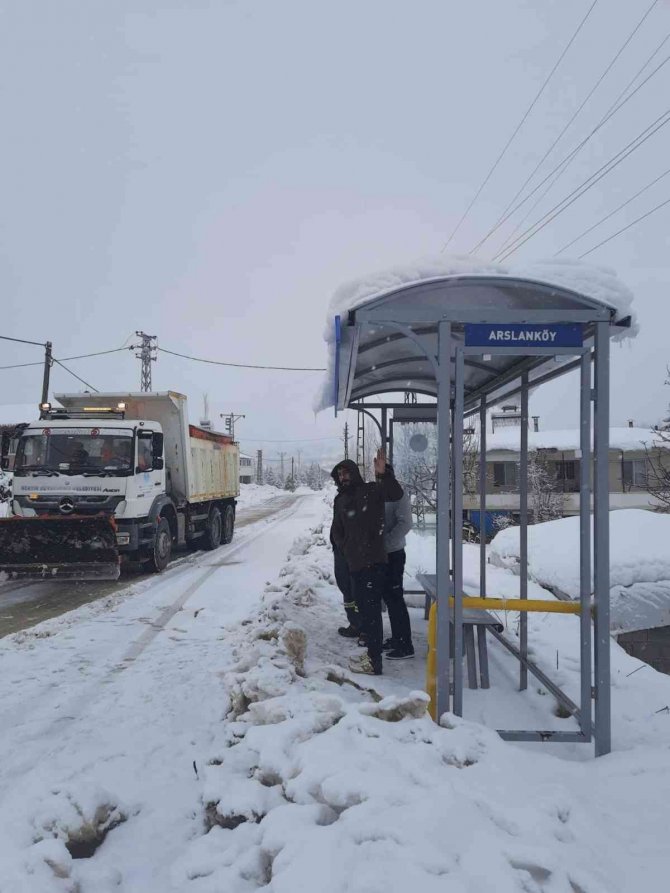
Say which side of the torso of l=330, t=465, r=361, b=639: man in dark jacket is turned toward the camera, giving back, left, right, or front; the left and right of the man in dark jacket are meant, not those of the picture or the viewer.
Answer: left

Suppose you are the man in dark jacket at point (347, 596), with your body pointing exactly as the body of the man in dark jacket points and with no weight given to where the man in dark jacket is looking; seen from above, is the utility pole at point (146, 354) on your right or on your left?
on your right

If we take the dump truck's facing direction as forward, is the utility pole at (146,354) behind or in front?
behind

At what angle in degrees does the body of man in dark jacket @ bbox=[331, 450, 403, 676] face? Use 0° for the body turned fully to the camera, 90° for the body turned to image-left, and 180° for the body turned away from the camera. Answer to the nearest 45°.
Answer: approximately 45°

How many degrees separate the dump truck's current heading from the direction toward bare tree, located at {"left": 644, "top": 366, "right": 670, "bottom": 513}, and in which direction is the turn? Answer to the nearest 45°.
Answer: approximately 135° to its left

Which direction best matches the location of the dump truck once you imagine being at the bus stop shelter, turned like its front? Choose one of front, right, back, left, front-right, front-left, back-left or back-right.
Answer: front-right

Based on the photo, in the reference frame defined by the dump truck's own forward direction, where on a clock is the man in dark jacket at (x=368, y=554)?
The man in dark jacket is roughly at 10 o'clock from the dump truck.

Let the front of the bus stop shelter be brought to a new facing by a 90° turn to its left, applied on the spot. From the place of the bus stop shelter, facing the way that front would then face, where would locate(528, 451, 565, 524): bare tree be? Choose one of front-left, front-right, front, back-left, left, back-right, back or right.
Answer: back

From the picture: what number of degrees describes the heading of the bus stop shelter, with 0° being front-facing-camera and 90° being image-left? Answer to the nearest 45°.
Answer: approximately 90°

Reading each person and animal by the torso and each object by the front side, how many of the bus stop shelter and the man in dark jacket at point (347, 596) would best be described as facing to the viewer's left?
2
